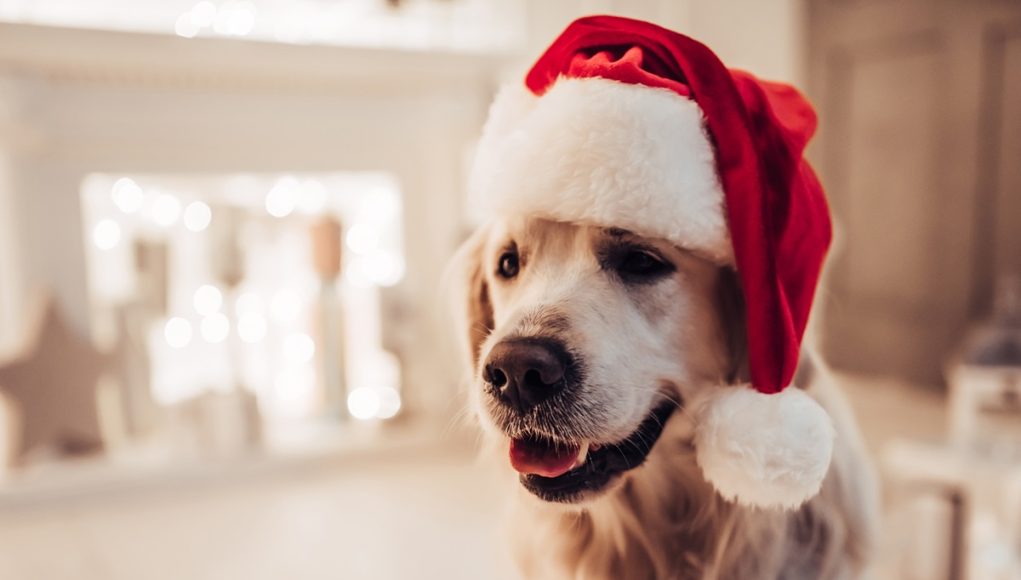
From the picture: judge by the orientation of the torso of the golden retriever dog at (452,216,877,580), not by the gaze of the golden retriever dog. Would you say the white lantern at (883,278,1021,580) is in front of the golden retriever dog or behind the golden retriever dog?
behind

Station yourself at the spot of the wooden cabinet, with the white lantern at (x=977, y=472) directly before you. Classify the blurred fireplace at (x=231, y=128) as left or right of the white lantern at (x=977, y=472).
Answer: right

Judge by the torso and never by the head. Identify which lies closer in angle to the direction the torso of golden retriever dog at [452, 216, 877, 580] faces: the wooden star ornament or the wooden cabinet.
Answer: the wooden star ornament

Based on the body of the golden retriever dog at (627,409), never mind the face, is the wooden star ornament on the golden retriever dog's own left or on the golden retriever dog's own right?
on the golden retriever dog's own right

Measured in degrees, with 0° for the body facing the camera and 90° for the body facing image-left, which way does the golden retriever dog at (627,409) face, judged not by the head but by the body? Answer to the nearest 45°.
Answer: approximately 45°

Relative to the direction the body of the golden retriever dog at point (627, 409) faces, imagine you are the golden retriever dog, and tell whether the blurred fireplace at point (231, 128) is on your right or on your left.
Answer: on your right
